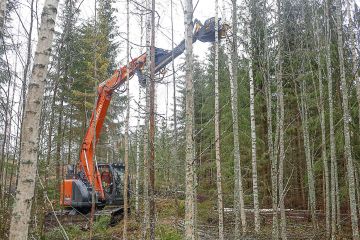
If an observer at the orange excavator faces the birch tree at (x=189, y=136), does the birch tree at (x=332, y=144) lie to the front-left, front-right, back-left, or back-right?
front-left

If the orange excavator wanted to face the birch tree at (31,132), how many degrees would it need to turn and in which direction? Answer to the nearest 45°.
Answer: approximately 45° to its right

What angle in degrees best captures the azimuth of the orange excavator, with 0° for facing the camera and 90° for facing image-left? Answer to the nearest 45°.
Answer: approximately 315°

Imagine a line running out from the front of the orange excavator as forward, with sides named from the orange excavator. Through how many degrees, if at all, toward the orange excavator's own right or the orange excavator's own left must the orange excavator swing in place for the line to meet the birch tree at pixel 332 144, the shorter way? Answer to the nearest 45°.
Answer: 0° — it already faces it

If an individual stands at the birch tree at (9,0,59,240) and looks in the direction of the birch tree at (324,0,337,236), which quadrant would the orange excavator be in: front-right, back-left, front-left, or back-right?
front-left

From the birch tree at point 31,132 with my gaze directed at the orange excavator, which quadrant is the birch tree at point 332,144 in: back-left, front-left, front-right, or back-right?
front-right

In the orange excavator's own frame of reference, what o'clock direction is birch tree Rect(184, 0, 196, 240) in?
The birch tree is roughly at 1 o'clock from the orange excavator.

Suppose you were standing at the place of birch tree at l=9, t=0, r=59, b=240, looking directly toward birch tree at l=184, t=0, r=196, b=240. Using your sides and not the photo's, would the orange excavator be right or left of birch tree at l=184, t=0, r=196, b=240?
left
